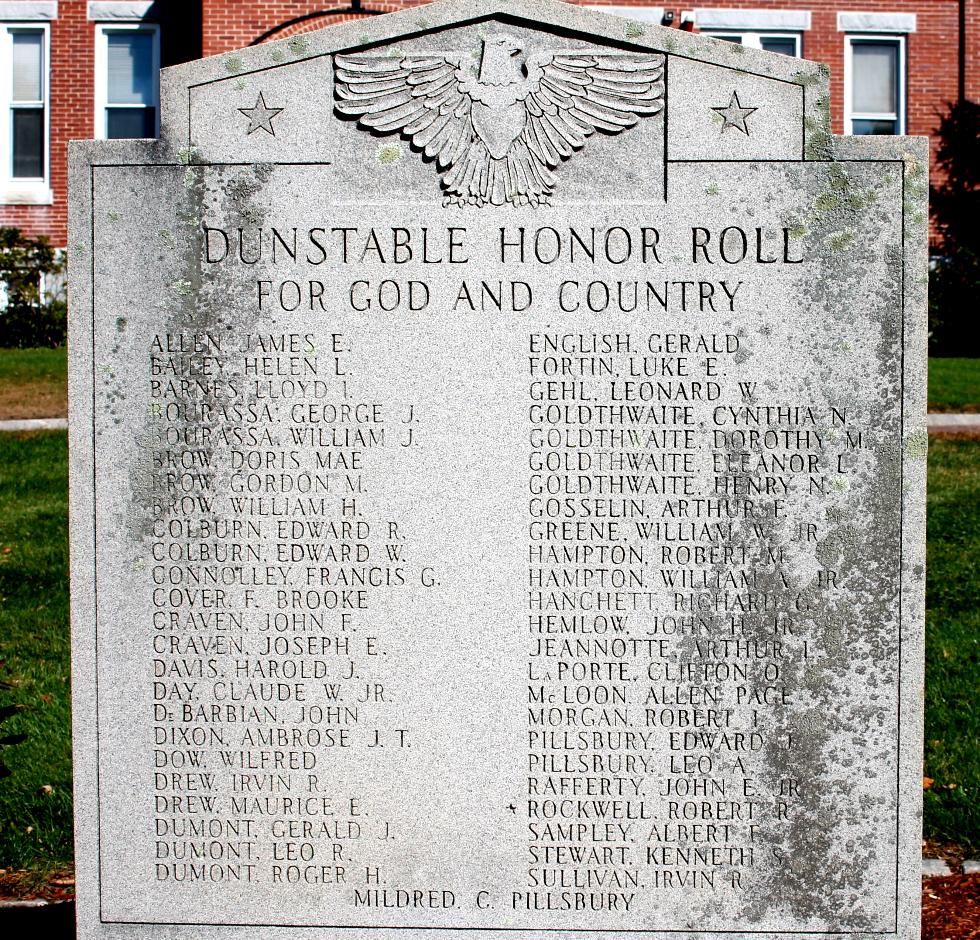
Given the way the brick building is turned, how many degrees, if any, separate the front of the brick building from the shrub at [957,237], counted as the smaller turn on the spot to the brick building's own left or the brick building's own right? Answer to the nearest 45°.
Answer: approximately 90° to the brick building's own left

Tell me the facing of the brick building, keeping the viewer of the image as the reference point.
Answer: facing the viewer

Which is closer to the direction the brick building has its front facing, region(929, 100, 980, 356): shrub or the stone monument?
the stone monument

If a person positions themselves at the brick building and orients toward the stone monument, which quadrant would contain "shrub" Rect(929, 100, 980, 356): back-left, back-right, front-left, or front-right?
front-left

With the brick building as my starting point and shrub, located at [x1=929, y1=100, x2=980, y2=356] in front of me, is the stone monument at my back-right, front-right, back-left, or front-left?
front-right

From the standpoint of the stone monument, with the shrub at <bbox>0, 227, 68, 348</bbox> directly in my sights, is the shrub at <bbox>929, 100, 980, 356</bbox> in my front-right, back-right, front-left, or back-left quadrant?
front-right

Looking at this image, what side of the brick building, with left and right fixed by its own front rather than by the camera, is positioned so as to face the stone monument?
front
